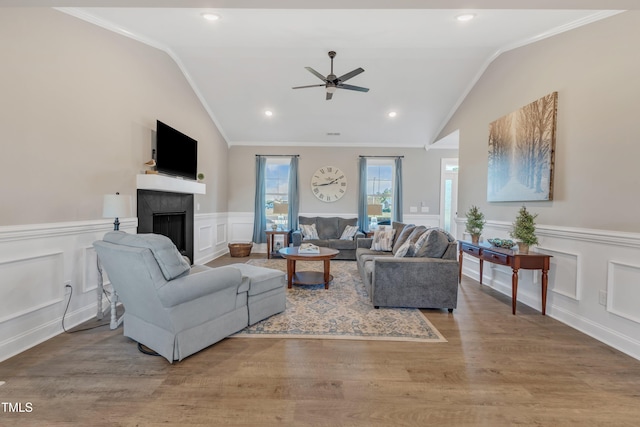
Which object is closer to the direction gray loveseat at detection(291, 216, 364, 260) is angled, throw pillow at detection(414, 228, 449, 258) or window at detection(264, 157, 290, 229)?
the throw pillow

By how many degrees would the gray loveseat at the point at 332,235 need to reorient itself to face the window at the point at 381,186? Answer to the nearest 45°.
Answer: approximately 135° to its left

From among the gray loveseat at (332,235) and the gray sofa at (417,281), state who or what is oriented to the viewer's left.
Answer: the gray sofa

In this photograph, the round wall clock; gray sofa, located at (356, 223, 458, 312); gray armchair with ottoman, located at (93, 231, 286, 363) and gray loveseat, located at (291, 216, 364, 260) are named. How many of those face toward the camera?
2

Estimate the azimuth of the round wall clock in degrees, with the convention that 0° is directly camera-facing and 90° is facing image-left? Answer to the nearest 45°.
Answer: approximately 0°

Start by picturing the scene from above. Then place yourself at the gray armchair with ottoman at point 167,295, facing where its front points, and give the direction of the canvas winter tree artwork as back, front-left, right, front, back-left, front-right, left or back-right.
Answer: front-right

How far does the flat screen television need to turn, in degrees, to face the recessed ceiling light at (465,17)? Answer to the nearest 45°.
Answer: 0° — it already faces it

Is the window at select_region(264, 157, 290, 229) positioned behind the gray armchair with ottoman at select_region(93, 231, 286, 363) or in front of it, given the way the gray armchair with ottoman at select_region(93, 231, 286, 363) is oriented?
in front

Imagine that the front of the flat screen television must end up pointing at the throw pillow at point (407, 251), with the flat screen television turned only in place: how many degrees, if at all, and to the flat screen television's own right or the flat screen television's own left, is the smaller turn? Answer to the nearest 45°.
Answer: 0° — it already faces it

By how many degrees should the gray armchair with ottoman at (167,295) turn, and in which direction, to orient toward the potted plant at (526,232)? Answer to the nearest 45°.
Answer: approximately 45° to its right

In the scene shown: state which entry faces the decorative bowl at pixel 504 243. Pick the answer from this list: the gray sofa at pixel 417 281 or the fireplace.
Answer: the fireplace

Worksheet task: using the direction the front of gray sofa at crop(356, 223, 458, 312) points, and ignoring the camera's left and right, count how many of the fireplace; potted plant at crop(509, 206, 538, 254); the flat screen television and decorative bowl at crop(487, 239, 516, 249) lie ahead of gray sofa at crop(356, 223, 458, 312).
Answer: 2

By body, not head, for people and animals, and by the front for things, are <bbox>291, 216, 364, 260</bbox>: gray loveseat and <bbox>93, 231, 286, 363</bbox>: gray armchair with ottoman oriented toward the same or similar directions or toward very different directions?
very different directions
